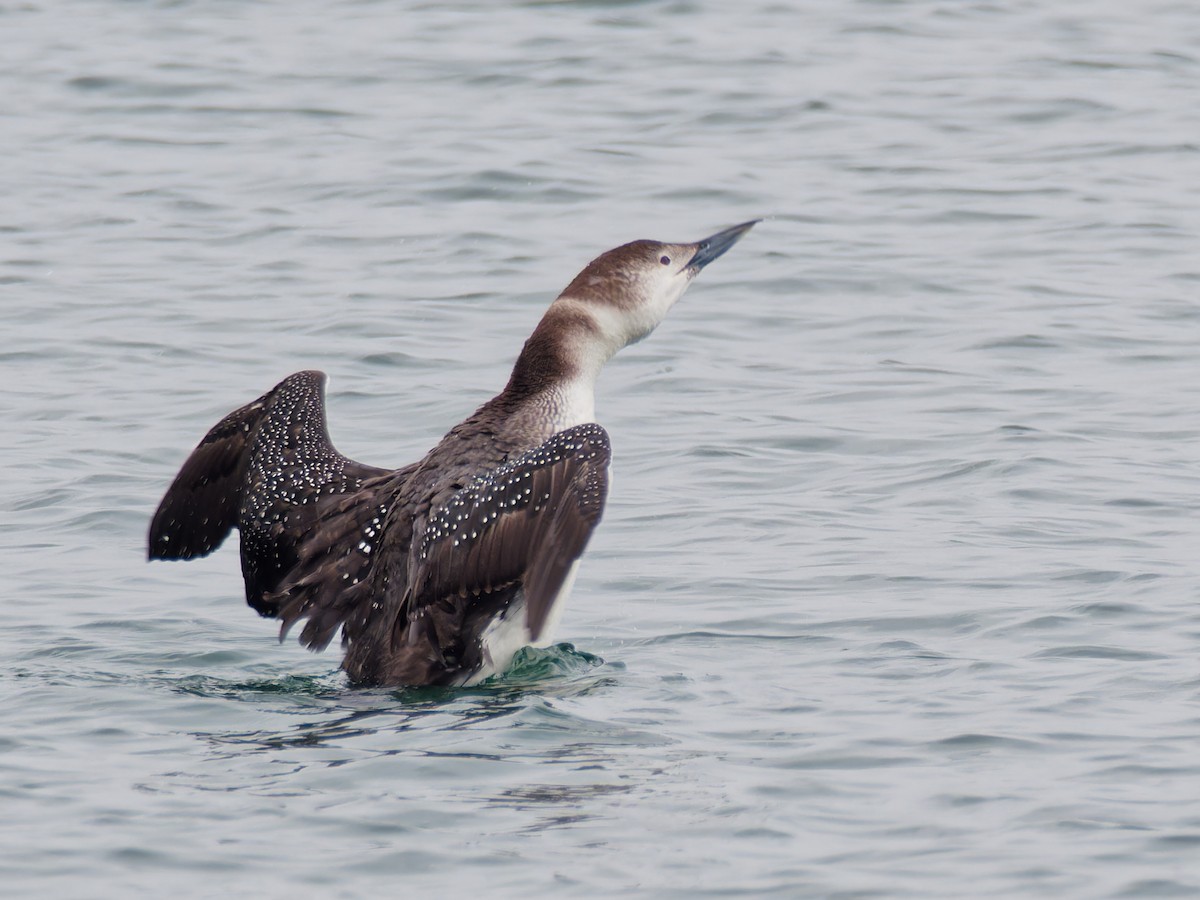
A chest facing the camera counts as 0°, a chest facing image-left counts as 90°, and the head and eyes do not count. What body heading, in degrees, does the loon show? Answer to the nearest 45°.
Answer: approximately 225°
